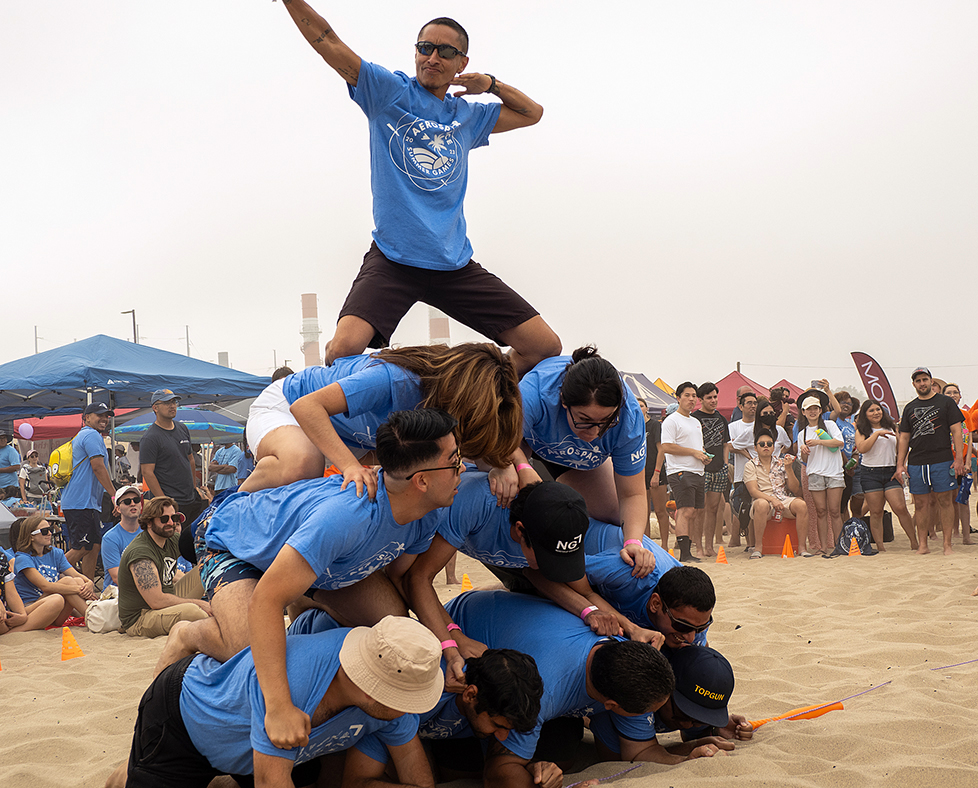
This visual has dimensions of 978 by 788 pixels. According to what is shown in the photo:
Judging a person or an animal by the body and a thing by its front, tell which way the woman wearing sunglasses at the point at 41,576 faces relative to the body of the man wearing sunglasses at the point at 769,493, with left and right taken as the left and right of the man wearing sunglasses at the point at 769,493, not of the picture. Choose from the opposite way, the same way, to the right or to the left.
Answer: to the left

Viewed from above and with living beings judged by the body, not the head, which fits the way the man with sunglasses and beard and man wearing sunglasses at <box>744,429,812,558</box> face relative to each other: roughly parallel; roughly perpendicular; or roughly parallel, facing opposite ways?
roughly perpendicular

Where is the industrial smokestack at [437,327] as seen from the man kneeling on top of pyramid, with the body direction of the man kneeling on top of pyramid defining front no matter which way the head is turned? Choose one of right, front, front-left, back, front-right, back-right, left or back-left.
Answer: back

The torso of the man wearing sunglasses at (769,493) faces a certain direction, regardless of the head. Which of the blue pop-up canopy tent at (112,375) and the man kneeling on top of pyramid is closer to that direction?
the man kneeling on top of pyramid

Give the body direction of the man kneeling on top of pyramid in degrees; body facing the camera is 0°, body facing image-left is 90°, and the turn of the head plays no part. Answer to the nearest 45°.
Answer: approximately 0°

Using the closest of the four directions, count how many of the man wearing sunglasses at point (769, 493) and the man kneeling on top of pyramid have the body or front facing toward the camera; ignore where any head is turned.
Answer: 2
